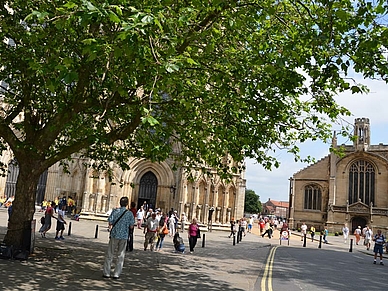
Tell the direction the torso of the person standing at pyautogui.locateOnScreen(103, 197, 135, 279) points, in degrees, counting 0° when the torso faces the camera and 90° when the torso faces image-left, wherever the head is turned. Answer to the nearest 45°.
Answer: approximately 180°

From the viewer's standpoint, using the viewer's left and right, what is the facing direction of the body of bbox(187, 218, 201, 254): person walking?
facing the viewer

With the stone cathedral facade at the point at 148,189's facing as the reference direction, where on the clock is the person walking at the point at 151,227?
The person walking is roughly at 12 o'clock from the stone cathedral facade.

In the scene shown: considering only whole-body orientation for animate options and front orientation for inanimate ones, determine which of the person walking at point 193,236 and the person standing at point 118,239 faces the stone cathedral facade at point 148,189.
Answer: the person standing at point 118,239

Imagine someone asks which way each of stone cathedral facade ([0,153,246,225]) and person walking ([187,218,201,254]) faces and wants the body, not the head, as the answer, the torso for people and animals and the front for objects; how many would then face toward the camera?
2

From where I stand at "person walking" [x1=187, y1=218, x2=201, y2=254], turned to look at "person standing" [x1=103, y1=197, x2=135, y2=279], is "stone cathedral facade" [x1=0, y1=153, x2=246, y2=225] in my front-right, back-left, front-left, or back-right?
back-right

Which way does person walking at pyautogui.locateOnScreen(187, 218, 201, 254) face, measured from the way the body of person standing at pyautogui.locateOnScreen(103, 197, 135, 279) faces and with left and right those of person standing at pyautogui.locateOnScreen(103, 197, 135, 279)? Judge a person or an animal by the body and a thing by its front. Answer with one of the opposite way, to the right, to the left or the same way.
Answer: the opposite way

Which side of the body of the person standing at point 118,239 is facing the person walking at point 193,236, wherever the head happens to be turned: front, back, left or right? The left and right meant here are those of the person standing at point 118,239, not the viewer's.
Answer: front

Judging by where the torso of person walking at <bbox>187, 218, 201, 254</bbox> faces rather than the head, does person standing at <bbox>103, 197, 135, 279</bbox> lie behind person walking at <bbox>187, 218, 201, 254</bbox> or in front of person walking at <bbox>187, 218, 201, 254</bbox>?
in front

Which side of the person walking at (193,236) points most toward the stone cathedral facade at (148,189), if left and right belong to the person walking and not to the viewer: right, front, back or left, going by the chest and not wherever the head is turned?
back

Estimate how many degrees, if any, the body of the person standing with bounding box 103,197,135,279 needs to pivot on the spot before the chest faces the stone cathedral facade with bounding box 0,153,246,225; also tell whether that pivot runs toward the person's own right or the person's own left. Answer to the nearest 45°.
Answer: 0° — they already face it

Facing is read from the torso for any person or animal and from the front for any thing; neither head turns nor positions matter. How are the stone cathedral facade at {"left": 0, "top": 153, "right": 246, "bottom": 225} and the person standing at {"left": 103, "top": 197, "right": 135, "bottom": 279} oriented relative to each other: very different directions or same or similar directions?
very different directions
